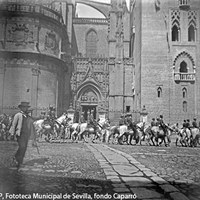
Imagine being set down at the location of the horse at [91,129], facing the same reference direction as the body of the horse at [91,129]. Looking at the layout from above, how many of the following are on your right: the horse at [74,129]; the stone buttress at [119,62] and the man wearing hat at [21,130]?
1
